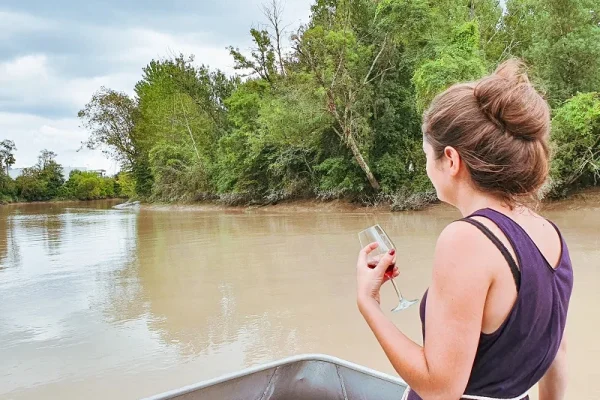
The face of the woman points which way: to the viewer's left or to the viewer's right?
to the viewer's left

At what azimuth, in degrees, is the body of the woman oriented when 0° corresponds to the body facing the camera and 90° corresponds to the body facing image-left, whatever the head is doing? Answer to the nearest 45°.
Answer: approximately 135°

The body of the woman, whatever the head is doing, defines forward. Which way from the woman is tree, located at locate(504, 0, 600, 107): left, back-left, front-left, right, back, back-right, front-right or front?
front-right

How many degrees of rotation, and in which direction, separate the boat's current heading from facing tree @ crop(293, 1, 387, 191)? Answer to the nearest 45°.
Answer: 0° — it already faces it

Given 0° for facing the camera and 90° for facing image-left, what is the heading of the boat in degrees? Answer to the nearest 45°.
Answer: approximately 180°

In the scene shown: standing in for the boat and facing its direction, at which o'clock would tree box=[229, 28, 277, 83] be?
The tree is roughly at 12 o'clock from the boat.

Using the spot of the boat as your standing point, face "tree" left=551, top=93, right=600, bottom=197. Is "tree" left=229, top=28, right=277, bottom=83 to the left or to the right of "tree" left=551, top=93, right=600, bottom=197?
left
